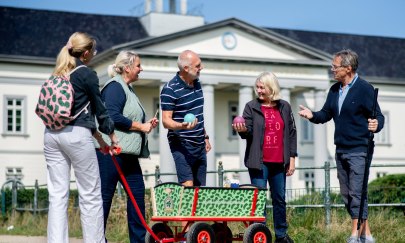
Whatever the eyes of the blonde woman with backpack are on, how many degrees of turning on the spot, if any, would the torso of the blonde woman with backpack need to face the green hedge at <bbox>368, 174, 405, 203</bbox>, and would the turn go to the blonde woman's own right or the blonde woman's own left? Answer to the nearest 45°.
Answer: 0° — they already face it

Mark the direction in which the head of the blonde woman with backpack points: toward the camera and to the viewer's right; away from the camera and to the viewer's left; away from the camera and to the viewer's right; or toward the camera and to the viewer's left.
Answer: away from the camera and to the viewer's right

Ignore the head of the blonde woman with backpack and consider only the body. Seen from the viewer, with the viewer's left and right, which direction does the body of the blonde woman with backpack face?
facing away from the viewer and to the right of the viewer
